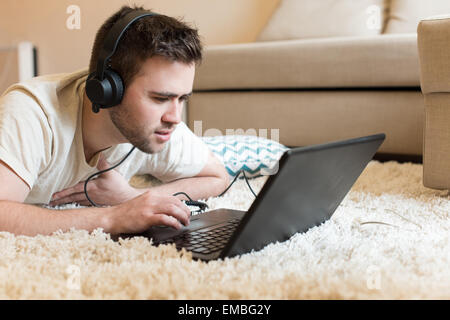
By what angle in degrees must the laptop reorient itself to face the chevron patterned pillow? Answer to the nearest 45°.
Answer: approximately 45° to its right

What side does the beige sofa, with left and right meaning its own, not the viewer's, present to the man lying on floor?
front

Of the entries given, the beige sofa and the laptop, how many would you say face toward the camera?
1

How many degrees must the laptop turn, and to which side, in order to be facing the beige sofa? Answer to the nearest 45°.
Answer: approximately 45° to its right

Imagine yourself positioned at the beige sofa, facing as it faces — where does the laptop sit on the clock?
The laptop is roughly at 12 o'clock from the beige sofa.

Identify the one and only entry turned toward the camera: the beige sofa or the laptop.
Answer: the beige sofa

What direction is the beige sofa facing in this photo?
toward the camera

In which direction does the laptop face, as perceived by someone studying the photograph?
facing away from the viewer and to the left of the viewer
